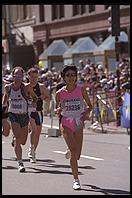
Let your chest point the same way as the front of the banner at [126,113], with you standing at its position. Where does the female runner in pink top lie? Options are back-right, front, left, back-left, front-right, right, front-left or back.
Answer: front

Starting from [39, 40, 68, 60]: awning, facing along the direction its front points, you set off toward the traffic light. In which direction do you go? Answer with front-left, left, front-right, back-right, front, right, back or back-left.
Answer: front-left

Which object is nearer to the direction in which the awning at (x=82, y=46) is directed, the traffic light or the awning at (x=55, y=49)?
the traffic light

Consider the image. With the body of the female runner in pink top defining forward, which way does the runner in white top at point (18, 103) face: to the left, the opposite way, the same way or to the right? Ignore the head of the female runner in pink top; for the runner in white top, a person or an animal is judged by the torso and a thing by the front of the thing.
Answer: the same way

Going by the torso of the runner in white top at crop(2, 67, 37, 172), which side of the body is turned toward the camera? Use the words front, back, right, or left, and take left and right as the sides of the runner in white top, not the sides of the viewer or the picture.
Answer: front

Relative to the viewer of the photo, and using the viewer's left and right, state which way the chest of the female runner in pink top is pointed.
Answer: facing the viewer

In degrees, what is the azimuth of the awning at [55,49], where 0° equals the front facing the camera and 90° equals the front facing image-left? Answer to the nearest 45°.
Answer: approximately 45°

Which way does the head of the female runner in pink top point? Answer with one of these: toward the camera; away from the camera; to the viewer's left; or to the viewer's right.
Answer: toward the camera

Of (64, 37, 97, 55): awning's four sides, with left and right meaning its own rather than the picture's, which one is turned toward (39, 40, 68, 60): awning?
right
